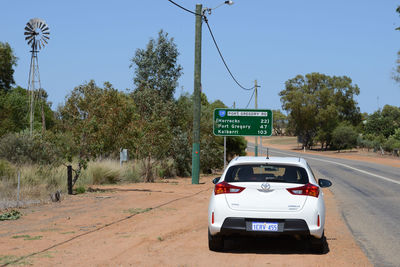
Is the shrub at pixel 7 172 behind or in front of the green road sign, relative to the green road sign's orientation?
in front

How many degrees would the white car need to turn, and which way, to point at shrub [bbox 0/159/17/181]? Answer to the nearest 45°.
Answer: approximately 45° to its left

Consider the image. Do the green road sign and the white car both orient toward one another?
yes

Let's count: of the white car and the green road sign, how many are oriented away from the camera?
1

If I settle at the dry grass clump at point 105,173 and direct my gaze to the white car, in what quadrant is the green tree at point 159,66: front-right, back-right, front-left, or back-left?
back-left

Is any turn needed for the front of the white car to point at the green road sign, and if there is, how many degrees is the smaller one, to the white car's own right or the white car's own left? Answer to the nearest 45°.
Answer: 0° — it already faces it

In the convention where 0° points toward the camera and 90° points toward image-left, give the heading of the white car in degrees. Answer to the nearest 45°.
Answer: approximately 180°

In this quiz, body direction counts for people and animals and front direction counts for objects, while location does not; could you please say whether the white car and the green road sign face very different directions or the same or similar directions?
very different directions

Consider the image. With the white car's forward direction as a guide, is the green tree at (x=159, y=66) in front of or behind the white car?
in front

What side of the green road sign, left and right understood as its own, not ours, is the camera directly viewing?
front

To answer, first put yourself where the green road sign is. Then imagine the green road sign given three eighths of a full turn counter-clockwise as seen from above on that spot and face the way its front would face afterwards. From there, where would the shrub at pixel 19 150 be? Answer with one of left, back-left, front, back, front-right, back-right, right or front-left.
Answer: back

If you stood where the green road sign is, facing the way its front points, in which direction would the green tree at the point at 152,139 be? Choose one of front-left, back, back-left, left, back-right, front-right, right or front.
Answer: front-right
